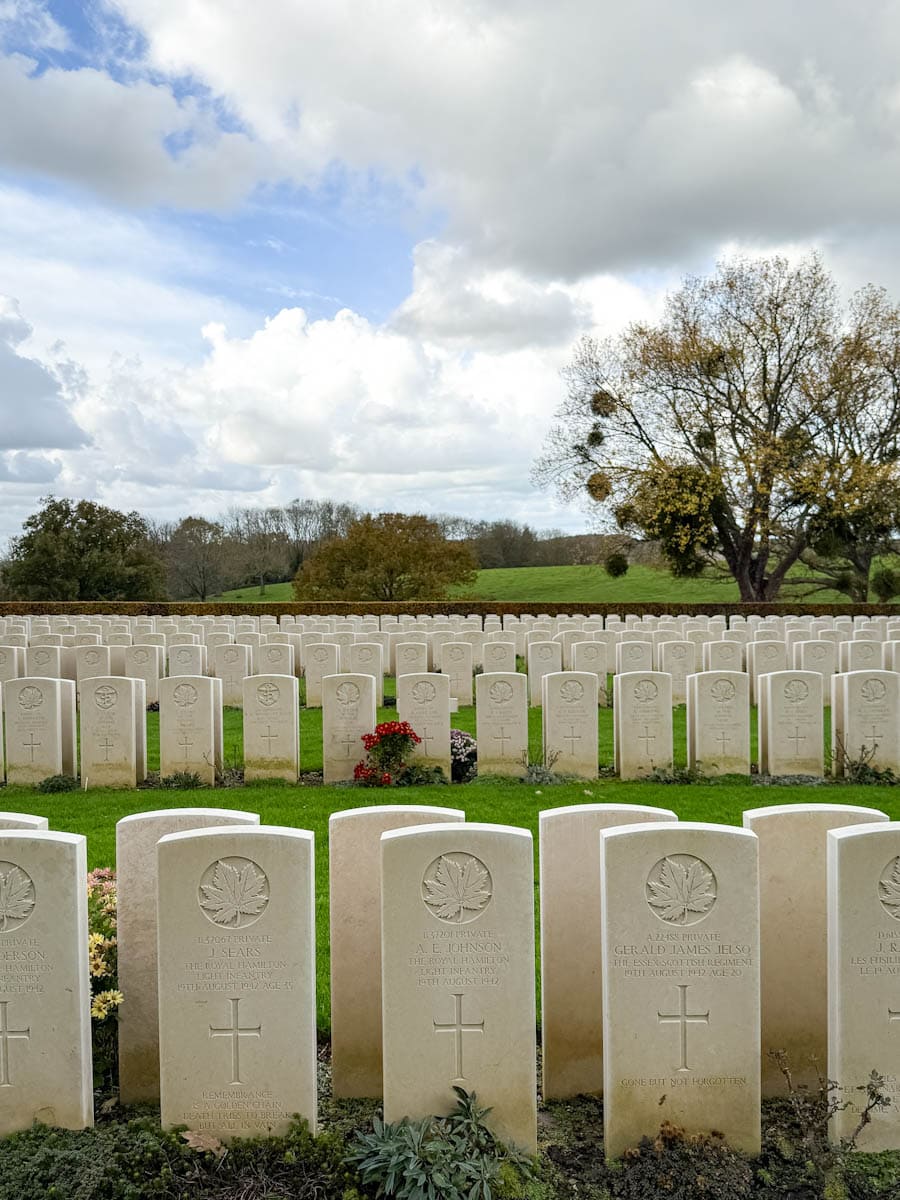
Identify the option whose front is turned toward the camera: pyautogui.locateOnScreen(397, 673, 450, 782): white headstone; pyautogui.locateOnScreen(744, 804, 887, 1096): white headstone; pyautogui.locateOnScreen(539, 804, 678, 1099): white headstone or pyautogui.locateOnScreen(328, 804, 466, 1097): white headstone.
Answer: pyautogui.locateOnScreen(397, 673, 450, 782): white headstone

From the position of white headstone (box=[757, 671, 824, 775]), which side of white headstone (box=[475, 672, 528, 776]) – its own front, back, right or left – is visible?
left

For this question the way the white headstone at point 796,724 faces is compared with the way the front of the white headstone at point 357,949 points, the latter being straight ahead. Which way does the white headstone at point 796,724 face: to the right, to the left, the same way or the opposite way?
the opposite way

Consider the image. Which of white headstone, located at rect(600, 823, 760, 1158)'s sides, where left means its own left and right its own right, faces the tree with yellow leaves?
back

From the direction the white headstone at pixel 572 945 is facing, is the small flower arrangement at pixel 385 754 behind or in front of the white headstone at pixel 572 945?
in front

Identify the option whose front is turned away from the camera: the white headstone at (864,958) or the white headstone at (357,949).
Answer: the white headstone at (357,949)

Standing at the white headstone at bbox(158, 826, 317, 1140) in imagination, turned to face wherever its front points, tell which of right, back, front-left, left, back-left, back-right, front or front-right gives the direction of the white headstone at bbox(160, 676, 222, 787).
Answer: back

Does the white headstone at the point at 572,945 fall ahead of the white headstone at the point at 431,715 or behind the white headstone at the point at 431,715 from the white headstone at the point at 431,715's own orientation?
ahead

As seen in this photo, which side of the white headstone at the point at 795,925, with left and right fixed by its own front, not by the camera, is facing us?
back

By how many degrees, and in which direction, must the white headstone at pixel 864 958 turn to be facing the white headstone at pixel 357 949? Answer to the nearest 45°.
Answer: approximately 90° to its right
